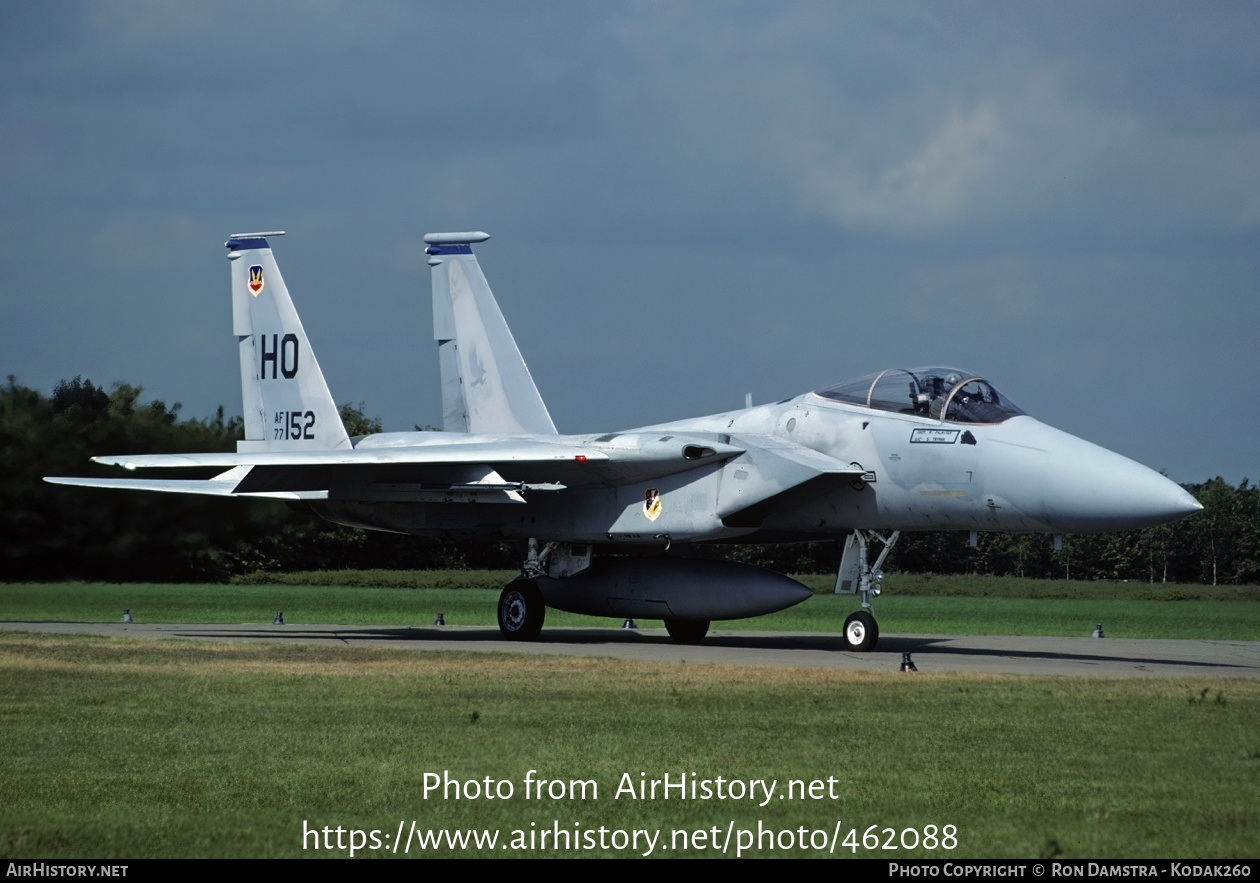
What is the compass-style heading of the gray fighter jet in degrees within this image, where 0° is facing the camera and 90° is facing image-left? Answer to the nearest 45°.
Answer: approximately 315°
